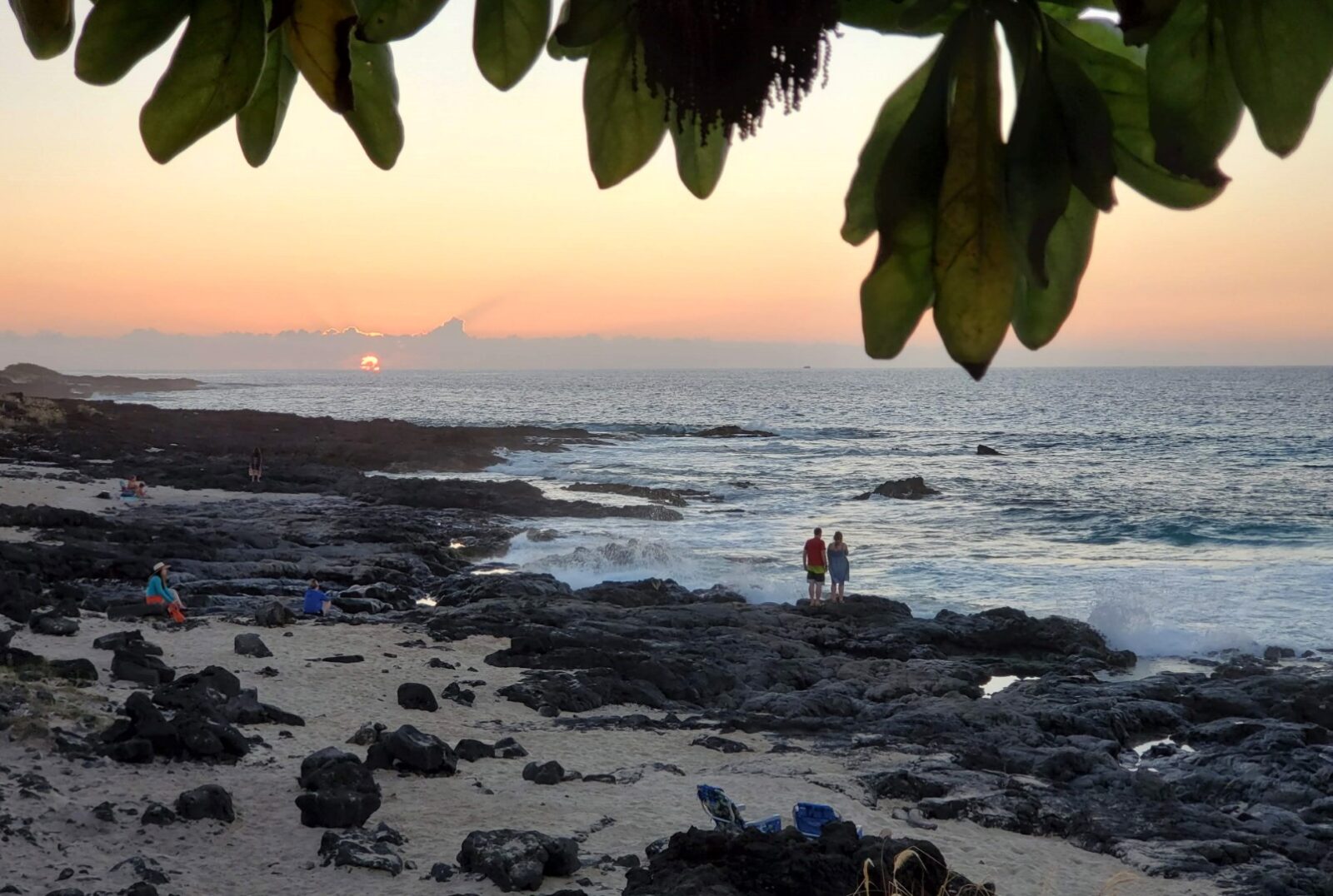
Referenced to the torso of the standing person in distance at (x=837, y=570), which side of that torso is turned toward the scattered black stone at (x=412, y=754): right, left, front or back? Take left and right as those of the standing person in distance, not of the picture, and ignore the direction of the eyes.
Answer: back

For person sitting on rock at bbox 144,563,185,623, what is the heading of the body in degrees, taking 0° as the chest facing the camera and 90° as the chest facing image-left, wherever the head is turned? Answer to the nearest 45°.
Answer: approximately 270°

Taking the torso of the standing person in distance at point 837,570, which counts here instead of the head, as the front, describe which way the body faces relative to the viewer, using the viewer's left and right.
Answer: facing away from the viewer

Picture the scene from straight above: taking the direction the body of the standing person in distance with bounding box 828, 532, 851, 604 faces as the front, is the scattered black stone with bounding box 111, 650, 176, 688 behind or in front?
behind

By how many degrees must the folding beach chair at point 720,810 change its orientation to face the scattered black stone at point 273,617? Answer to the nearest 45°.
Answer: approximately 135° to its left

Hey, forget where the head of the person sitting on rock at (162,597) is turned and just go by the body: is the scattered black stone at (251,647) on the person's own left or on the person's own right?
on the person's own right
